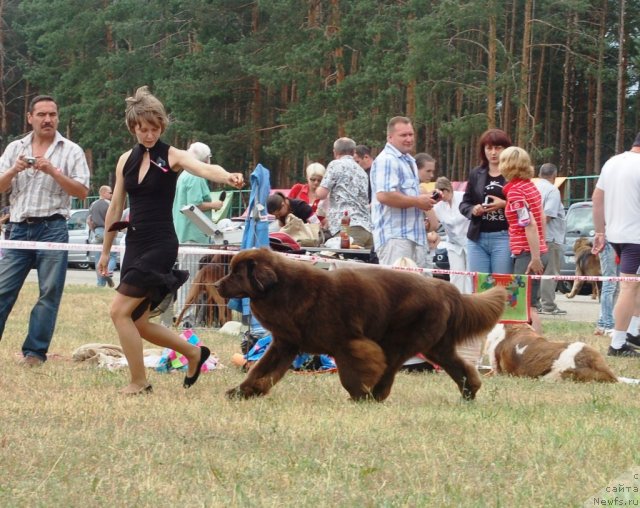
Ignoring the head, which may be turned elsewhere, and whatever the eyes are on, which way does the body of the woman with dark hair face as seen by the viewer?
toward the camera

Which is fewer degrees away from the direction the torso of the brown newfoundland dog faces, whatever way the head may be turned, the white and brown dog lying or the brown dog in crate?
the brown dog in crate

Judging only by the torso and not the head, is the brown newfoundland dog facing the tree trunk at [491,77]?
no

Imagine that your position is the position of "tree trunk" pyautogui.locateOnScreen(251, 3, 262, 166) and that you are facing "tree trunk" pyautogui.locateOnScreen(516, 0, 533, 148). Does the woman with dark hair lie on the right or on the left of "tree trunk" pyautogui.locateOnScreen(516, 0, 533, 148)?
right

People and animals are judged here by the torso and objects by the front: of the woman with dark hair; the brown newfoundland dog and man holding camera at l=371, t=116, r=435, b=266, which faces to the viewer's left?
the brown newfoundland dog

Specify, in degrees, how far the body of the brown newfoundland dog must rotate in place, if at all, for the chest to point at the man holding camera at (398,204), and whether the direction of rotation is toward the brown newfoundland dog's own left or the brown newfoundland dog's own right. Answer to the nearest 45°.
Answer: approximately 90° to the brown newfoundland dog's own right

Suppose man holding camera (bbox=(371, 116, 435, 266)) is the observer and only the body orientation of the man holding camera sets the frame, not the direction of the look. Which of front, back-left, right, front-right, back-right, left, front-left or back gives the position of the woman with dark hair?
left

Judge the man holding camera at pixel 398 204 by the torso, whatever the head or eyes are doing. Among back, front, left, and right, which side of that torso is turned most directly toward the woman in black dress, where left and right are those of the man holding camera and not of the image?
right

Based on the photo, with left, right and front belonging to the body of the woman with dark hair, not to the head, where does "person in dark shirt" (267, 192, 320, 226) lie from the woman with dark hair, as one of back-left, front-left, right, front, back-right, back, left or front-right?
back-right

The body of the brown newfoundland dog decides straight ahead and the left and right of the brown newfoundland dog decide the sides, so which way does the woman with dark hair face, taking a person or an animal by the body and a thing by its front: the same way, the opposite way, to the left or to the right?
to the left

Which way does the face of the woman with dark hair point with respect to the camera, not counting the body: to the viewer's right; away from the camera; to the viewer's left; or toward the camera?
toward the camera

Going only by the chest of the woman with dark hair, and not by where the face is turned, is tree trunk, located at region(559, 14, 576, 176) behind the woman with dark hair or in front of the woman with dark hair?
behind

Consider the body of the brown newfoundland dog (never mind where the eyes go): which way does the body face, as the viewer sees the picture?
to the viewer's left
